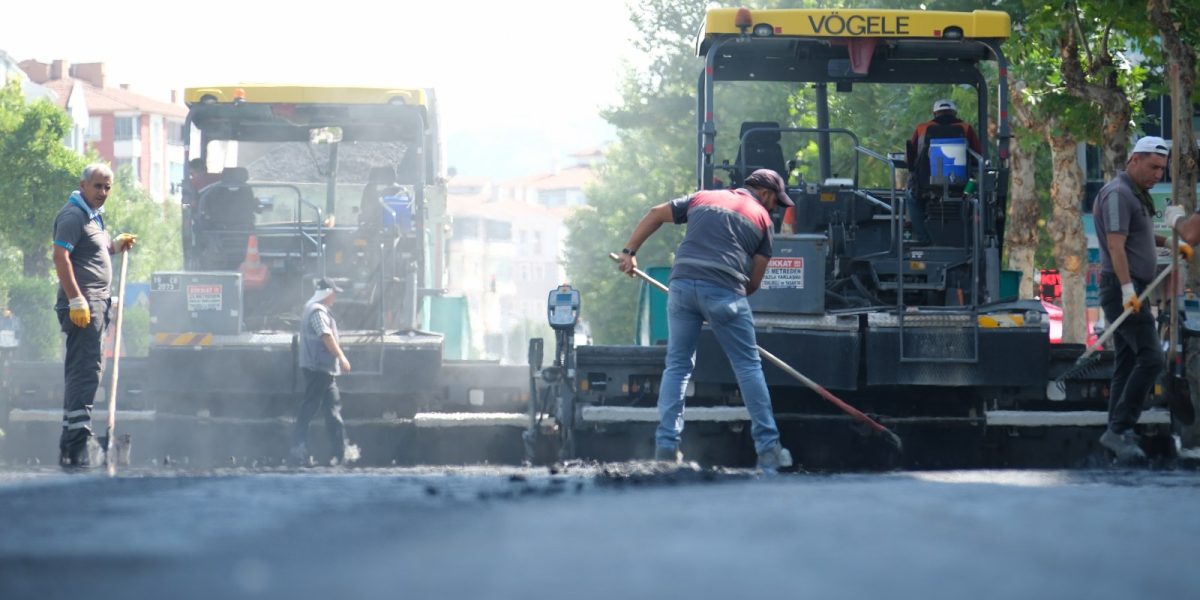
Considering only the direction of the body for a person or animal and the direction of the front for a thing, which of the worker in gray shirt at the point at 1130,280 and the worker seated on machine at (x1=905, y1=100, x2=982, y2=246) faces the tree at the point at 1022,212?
the worker seated on machine

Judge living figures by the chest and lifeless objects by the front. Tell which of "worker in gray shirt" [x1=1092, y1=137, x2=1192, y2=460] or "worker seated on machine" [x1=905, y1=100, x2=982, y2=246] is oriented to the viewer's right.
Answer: the worker in gray shirt

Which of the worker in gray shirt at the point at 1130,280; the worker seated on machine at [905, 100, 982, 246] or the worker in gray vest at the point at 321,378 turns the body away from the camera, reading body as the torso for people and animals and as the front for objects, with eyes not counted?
the worker seated on machine

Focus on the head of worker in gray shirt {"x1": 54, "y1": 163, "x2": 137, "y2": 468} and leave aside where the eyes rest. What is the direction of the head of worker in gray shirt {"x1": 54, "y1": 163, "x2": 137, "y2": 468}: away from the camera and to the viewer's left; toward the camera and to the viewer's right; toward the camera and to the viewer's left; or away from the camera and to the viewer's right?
toward the camera and to the viewer's right

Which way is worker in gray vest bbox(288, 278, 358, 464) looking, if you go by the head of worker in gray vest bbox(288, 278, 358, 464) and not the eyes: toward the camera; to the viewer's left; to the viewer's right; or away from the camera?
to the viewer's right

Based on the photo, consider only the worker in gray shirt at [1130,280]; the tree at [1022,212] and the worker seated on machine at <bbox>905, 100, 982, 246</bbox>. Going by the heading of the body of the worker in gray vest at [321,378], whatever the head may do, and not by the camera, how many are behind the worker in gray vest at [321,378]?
0

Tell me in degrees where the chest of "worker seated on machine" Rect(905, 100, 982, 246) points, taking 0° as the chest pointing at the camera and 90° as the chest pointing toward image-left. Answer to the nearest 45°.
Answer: approximately 180°

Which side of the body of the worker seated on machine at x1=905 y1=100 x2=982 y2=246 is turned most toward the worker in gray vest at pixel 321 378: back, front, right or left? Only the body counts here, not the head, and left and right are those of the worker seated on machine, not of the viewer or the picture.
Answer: left

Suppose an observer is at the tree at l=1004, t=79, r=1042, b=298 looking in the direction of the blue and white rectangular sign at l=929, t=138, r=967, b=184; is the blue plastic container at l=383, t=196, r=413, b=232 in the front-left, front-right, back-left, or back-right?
front-right

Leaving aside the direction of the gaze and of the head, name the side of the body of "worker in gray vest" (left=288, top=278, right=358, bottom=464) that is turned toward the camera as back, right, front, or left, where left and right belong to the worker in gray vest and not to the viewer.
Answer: right

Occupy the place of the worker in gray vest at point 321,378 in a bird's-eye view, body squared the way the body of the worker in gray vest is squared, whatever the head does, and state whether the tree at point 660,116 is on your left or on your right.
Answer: on your left

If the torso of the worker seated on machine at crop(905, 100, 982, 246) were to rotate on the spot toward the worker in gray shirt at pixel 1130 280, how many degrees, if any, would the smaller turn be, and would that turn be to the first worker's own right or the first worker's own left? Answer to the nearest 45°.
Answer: approximately 135° to the first worker's own right
